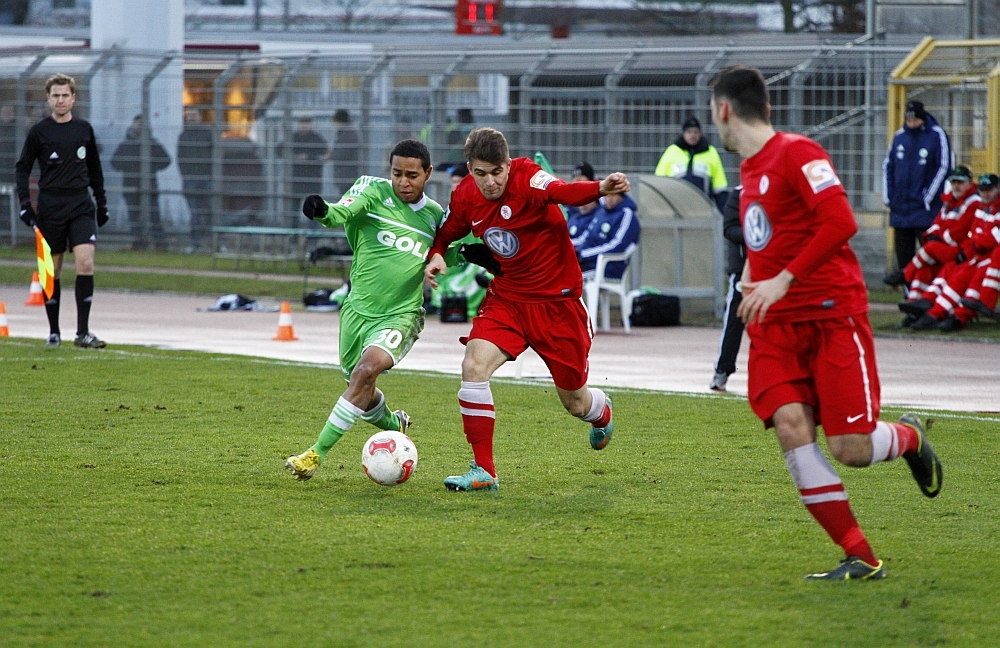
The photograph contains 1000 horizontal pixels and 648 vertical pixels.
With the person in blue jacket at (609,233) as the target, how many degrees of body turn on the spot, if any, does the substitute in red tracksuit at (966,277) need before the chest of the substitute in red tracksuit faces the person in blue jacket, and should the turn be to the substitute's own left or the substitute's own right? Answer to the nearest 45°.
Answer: approximately 45° to the substitute's own right

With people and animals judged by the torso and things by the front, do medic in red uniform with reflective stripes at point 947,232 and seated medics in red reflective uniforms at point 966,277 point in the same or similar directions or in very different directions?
same or similar directions

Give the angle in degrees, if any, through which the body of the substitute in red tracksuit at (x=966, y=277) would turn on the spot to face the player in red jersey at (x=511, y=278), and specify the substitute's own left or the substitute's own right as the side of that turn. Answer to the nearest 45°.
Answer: approximately 45° to the substitute's own left

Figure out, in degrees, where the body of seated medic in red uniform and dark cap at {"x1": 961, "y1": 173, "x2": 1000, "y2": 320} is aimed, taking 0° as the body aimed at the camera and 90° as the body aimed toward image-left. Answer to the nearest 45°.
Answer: approximately 45°

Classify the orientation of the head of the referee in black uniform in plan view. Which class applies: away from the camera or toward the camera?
toward the camera

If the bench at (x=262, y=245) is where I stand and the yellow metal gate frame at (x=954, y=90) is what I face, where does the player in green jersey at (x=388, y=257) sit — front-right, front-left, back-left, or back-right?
front-right

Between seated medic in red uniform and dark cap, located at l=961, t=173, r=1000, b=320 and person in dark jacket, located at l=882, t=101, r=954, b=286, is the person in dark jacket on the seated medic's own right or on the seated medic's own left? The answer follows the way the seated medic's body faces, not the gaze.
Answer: on the seated medic's own right

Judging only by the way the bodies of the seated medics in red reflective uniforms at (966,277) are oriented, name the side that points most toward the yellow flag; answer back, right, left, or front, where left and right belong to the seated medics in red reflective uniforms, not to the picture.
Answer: front

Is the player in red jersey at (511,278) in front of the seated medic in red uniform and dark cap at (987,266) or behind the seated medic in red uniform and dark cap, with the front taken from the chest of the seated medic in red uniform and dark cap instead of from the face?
in front

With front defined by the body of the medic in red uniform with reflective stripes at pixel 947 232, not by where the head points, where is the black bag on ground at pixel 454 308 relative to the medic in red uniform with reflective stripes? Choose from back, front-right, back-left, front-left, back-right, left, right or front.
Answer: front-right
